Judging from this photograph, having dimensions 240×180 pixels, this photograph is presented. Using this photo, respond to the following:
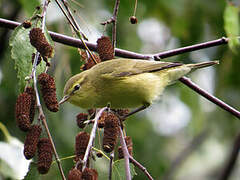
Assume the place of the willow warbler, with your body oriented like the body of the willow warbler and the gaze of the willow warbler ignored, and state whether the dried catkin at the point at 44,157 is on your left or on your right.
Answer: on your left

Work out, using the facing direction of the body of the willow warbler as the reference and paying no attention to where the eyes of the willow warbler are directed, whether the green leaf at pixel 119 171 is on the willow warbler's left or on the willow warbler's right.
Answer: on the willow warbler's left

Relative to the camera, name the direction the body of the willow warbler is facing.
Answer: to the viewer's left

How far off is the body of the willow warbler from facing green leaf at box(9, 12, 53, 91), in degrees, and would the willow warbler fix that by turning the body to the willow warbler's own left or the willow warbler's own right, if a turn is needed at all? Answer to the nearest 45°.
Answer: approximately 45° to the willow warbler's own left

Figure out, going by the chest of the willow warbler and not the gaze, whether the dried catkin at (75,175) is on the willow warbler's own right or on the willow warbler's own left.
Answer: on the willow warbler's own left
